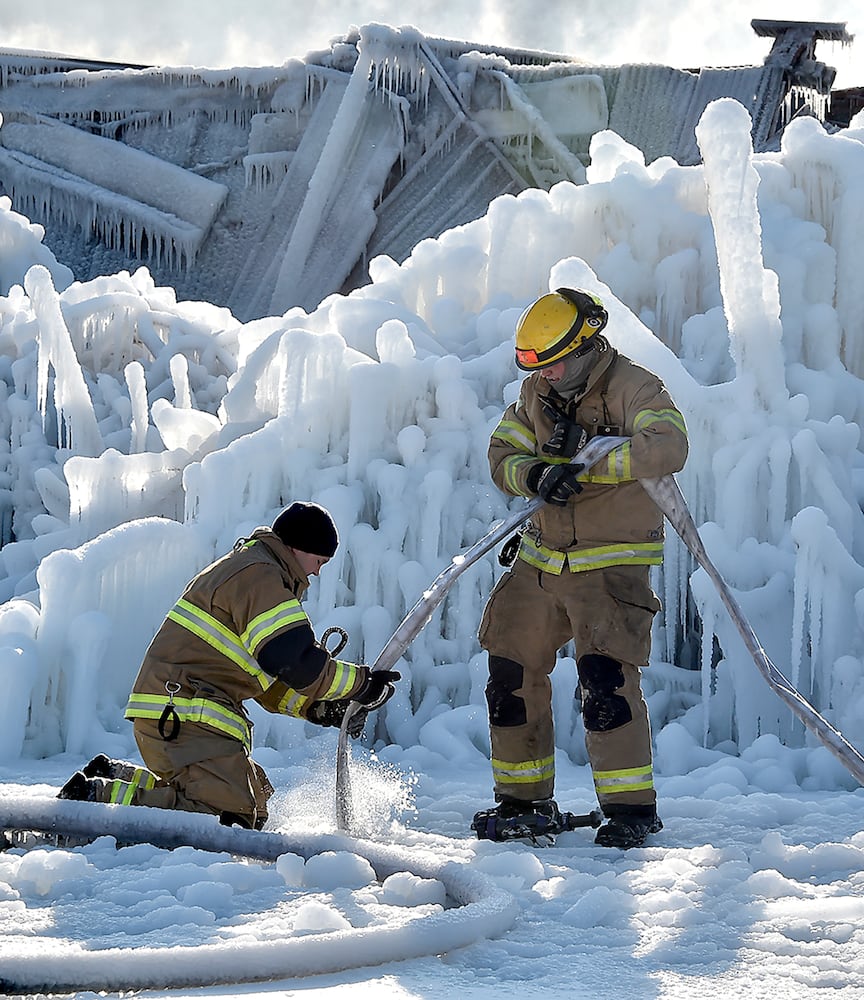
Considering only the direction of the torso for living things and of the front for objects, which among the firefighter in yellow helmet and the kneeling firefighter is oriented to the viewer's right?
the kneeling firefighter

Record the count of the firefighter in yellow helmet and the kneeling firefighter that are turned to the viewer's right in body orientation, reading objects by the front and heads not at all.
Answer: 1

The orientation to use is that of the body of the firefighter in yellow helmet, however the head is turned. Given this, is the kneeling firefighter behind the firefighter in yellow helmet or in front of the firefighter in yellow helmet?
in front

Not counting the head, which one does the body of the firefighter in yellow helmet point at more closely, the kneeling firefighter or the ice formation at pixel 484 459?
the kneeling firefighter

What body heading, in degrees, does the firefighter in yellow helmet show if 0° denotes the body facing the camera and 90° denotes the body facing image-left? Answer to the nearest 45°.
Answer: approximately 45°

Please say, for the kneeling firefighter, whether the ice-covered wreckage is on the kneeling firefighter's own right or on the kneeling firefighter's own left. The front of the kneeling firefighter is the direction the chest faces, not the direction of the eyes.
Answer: on the kneeling firefighter's own left

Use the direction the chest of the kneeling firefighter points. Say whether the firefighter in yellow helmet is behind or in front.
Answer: in front

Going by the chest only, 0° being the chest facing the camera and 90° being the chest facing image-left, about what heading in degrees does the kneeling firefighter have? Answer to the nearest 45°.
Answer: approximately 270°

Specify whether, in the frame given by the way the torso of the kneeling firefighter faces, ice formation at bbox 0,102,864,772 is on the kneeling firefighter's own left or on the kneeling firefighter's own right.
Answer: on the kneeling firefighter's own left

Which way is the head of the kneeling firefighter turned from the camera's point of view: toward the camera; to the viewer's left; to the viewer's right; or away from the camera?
to the viewer's right

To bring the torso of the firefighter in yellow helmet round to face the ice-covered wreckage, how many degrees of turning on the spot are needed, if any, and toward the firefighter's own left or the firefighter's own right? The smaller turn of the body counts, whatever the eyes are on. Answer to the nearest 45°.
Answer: approximately 135° to the firefighter's own right
